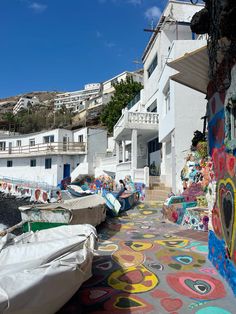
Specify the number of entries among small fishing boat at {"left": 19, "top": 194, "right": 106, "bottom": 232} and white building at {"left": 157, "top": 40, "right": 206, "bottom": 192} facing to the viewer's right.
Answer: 1

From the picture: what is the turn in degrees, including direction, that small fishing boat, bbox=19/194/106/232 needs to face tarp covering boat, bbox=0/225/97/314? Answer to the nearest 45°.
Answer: approximately 90° to its right

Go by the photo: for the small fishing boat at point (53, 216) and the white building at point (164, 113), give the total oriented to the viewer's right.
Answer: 1

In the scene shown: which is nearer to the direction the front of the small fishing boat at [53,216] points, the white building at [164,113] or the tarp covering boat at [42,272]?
the white building

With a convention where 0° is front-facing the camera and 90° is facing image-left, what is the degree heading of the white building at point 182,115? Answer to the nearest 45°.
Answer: approximately 45°

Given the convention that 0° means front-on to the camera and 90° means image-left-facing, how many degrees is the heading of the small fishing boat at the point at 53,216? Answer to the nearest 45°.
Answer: approximately 270°

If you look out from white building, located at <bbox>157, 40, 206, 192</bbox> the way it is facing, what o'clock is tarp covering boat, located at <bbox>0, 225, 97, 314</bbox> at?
The tarp covering boat is roughly at 11 o'clock from the white building.

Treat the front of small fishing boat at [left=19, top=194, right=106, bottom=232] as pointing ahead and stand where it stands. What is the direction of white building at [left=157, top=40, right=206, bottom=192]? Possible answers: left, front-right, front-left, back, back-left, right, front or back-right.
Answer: front-left

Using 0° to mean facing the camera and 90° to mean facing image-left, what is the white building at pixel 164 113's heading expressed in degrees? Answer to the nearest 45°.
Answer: approximately 45°

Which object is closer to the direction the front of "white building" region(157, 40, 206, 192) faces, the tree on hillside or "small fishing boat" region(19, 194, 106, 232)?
the small fishing boat

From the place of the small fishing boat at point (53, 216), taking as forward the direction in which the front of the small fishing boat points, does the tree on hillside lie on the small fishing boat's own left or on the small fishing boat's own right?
on the small fishing boat's own left
